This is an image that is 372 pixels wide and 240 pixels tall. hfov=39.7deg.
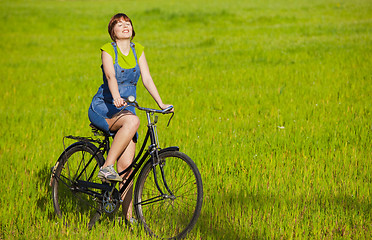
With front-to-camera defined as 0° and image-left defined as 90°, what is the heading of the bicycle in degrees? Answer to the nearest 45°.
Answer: approximately 315°
